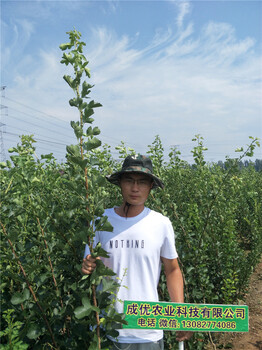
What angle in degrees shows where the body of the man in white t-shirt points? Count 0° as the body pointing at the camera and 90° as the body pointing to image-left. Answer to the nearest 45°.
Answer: approximately 0°
